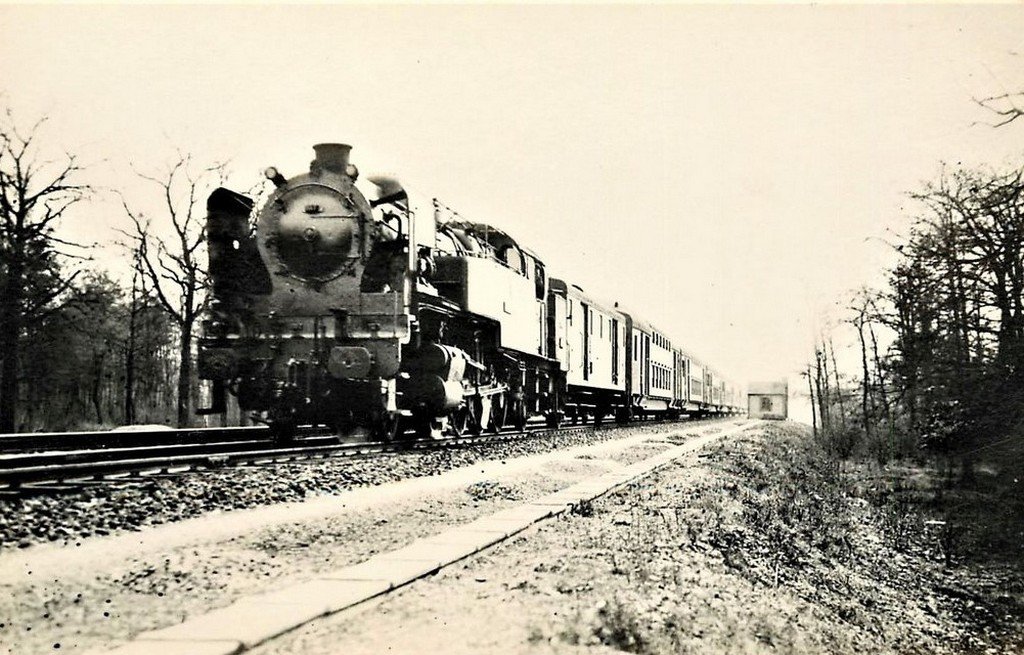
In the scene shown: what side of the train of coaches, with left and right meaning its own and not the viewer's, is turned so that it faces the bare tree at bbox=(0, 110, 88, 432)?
front

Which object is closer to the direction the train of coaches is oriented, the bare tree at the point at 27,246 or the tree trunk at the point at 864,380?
the bare tree

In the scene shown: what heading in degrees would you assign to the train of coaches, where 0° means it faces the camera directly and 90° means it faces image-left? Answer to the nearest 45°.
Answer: approximately 45°
